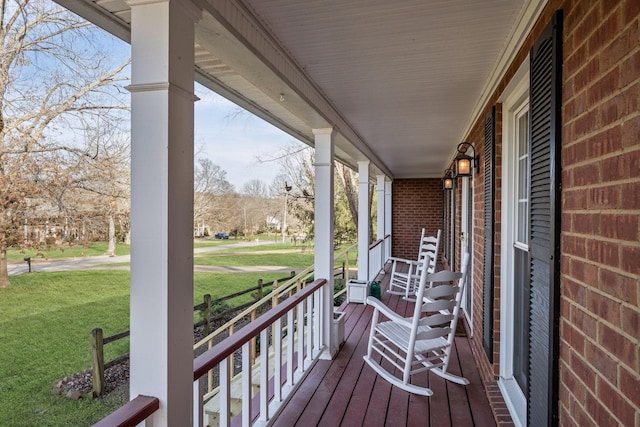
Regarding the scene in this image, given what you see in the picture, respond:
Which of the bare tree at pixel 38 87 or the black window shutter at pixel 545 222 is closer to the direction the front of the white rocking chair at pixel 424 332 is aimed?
the bare tree

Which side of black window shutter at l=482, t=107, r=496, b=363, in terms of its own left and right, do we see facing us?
left

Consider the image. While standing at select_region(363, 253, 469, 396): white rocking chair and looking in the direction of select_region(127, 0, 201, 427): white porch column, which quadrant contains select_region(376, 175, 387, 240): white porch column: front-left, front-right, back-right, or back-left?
back-right

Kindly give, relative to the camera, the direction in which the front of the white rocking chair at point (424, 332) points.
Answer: facing away from the viewer and to the left of the viewer

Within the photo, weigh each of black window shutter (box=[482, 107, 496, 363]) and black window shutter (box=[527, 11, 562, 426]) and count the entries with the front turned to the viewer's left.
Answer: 2

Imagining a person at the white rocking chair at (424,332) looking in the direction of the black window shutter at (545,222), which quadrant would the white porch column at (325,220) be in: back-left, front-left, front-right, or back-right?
back-right

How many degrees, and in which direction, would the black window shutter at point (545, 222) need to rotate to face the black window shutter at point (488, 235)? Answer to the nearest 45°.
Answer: approximately 90° to its right

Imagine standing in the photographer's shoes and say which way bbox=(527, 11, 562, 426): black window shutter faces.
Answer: facing to the left of the viewer
